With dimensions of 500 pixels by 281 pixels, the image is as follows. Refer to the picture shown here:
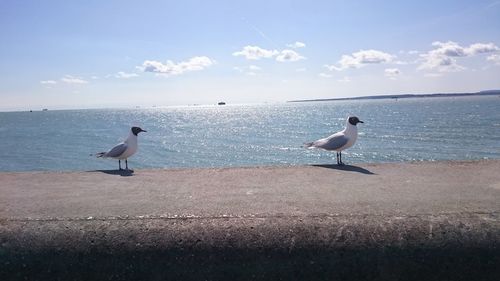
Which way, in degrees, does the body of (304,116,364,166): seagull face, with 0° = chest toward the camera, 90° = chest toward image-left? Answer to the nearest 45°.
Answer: approximately 270°
